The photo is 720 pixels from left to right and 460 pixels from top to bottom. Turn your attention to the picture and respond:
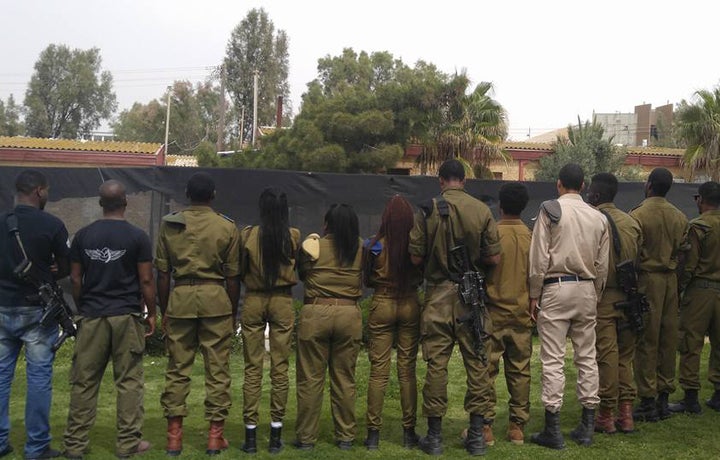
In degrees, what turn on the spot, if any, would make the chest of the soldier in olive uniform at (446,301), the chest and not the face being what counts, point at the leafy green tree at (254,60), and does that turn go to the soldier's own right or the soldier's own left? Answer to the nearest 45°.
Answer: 0° — they already face it

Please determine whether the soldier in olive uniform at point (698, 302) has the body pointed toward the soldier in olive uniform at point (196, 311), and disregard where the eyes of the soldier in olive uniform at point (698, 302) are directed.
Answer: no

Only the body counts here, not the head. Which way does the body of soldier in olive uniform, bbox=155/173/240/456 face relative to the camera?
away from the camera

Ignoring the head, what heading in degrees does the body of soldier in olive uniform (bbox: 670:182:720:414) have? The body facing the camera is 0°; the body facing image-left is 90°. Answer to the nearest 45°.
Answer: approximately 135°

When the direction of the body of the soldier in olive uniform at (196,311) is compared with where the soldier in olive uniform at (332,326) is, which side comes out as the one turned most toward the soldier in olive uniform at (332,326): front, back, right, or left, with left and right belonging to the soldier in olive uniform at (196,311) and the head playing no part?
right

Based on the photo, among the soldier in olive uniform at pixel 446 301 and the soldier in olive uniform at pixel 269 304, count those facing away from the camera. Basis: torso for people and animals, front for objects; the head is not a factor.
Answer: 2

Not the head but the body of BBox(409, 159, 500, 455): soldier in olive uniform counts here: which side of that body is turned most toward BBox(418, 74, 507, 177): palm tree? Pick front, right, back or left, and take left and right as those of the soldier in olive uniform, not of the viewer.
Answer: front

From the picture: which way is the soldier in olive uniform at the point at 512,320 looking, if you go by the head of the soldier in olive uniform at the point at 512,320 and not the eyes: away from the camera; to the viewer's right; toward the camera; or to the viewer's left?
away from the camera

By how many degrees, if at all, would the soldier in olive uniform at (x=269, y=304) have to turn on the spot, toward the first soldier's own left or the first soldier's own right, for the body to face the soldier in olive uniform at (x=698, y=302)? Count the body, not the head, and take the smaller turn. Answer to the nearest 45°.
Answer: approximately 90° to the first soldier's own right

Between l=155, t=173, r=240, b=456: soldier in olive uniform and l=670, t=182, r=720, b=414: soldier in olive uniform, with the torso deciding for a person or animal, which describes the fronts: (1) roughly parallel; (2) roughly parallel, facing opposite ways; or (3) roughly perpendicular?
roughly parallel

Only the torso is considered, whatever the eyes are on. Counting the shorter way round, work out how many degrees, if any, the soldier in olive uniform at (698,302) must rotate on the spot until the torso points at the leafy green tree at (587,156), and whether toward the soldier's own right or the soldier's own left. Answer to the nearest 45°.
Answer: approximately 45° to the soldier's own right

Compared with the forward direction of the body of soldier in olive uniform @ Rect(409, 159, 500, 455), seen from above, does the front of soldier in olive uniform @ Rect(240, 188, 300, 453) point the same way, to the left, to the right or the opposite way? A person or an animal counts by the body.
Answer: the same way

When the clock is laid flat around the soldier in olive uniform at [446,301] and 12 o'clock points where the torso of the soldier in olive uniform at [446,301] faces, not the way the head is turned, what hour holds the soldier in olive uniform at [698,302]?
the soldier in olive uniform at [698,302] is roughly at 2 o'clock from the soldier in olive uniform at [446,301].

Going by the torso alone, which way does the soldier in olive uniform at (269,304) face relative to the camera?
away from the camera

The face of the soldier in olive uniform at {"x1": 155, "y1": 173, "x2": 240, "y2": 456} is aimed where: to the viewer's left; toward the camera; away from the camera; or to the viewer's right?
away from the camera

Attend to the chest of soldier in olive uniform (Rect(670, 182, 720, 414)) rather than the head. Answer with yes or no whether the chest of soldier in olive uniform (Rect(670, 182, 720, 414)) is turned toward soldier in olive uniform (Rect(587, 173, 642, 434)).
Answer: no

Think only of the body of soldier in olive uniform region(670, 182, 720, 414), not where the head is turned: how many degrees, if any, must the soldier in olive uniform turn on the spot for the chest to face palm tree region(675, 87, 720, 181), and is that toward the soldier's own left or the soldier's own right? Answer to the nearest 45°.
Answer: approximately 45° to the soldier's own right

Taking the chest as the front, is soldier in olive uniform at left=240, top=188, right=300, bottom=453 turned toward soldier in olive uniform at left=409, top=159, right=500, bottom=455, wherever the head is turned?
no

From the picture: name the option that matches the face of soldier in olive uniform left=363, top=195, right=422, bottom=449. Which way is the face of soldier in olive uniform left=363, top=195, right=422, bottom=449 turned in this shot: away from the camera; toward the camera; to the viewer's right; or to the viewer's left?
away from the camera

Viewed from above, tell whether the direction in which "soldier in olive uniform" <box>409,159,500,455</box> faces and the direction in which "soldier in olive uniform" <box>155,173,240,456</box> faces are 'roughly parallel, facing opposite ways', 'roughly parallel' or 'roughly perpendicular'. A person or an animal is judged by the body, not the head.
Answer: roughly parallel

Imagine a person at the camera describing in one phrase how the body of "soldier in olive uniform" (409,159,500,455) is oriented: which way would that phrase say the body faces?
away from the camera
